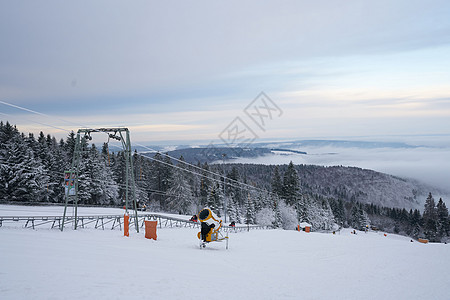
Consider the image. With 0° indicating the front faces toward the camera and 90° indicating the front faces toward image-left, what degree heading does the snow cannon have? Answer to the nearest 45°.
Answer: approximately 45°

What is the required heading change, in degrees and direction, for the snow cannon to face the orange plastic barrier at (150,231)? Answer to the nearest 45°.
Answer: approximately 45° to its right
